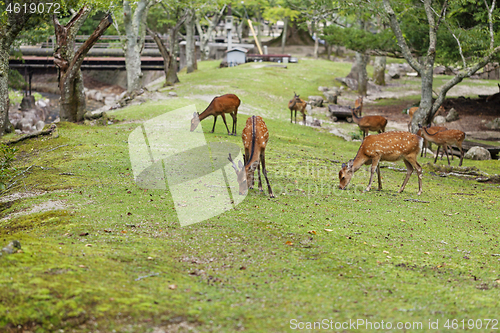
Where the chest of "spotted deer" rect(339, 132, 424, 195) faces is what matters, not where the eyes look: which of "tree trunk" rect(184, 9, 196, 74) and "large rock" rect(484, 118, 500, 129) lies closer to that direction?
the tree trunk

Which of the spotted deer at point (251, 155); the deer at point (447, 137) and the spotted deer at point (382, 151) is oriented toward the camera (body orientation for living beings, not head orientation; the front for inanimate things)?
the spotted deer at point (251, 155)

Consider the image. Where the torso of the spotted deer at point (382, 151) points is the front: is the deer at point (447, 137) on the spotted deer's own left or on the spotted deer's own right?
on the spotted deer's own right

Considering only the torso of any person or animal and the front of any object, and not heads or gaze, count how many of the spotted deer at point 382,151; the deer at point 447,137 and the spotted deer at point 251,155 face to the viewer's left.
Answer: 2

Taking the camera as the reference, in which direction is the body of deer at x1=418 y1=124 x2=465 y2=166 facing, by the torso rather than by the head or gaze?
to the viewer's left

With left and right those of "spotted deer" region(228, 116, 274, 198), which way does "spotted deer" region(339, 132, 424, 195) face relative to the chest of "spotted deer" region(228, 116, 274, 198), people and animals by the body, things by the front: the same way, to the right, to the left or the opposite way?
to the right

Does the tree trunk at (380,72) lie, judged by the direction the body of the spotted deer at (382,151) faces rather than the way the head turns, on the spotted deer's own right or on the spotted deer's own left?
on the spotted deer's own right

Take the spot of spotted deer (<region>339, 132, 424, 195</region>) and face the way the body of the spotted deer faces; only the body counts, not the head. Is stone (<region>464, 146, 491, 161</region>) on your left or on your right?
on your right

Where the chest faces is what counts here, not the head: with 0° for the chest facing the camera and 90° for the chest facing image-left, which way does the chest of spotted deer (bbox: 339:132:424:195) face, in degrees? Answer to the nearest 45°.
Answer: approximately 90°
